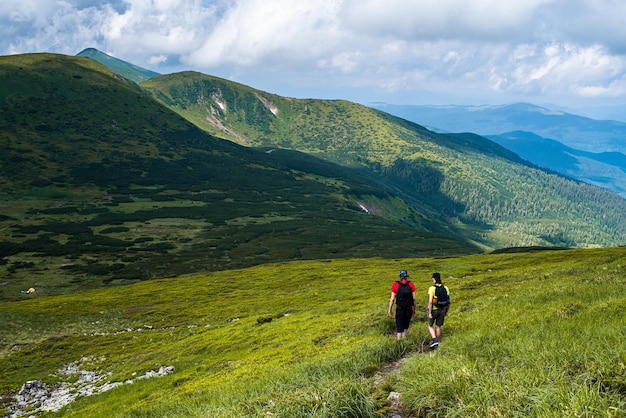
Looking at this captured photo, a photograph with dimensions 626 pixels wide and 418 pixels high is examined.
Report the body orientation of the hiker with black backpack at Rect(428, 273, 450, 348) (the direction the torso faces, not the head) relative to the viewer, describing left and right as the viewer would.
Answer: facing away from the viewer and to the left of the viewer

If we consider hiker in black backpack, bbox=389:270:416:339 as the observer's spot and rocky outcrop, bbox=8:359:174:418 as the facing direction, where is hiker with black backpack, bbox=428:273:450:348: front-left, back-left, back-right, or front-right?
back-left

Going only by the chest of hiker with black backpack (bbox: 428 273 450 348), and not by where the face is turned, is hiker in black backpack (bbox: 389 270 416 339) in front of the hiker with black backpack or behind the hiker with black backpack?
in front

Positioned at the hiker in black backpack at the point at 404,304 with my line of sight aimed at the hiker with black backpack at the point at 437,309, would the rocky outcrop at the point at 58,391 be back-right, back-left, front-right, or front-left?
back-right
